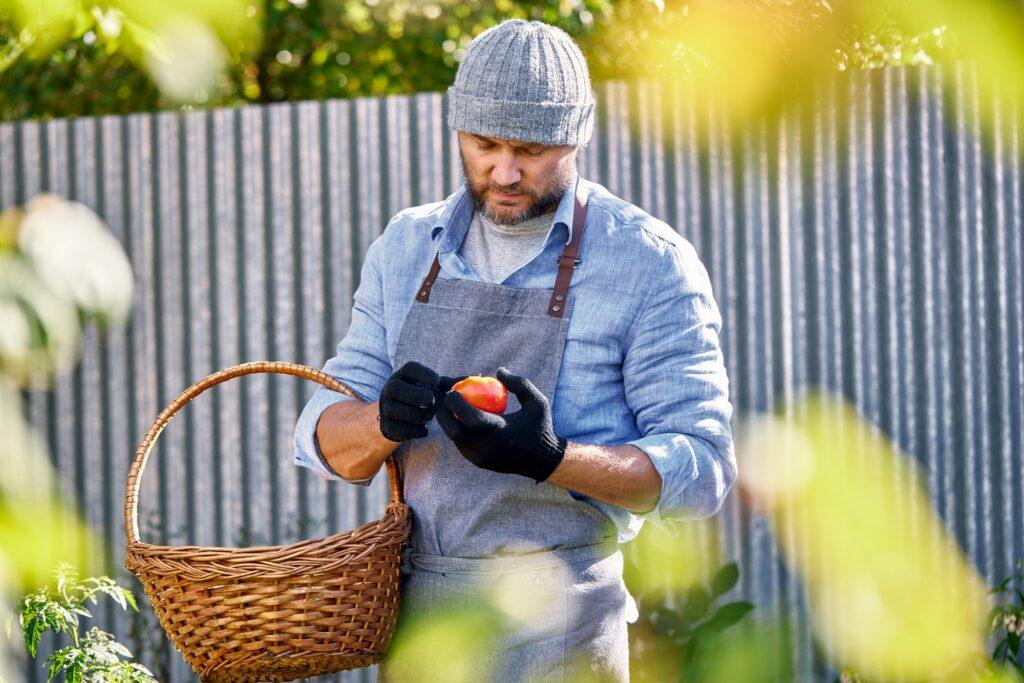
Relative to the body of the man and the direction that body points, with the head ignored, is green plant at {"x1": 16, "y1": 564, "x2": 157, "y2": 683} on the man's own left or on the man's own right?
on the man's own right

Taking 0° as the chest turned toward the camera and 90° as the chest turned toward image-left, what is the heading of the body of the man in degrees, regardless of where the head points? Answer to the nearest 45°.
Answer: approximately 45°
